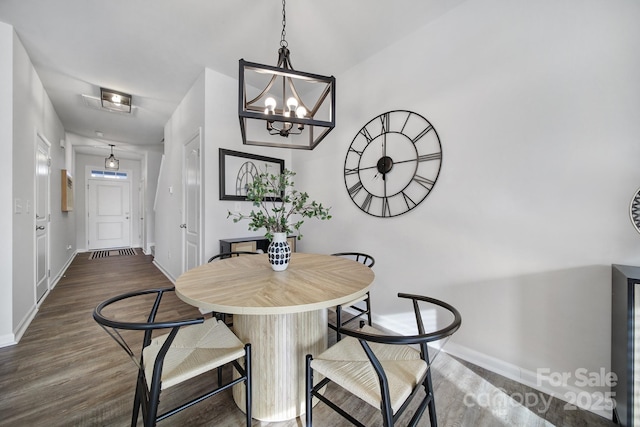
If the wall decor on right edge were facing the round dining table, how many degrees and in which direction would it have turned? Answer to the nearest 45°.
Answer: approximately 45° to its right

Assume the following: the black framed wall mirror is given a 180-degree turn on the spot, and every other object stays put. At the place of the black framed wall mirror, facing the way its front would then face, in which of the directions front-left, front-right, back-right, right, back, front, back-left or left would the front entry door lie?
front

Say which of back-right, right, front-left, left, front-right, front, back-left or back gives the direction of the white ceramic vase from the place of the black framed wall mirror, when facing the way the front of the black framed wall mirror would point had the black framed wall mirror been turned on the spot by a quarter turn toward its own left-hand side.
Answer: back-right

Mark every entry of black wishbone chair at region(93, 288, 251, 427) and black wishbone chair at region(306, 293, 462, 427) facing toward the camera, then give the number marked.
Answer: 0

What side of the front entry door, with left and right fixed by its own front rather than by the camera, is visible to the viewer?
front

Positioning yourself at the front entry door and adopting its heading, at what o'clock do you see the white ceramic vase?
The white ceramic vase is roughly at 12 o'clock from the front entry door.

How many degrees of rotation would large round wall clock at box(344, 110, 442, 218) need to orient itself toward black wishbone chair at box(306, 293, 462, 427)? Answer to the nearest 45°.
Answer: approximately 45° to its left

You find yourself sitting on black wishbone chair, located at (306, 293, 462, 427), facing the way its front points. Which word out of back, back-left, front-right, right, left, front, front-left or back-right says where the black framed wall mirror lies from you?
front

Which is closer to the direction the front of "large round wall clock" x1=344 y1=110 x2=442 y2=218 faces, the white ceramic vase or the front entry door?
the white ceramic vase

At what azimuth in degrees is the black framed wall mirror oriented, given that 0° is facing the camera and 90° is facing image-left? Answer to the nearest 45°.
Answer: approximately 315°

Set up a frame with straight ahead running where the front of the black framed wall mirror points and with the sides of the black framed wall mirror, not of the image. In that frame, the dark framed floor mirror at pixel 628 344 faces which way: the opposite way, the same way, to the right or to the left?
to the right

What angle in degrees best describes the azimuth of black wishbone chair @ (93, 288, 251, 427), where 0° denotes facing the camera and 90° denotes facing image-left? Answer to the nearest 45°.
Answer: approximately 225°

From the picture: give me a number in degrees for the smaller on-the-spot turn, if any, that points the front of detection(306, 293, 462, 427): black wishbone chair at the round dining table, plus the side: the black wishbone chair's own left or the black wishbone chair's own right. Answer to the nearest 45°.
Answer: approximately 45° to the black wishbone chair's own left

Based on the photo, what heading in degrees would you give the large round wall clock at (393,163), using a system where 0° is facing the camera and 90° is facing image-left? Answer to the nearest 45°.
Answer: approximately 45°
